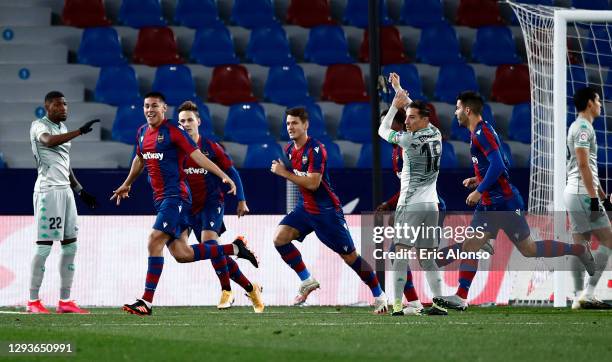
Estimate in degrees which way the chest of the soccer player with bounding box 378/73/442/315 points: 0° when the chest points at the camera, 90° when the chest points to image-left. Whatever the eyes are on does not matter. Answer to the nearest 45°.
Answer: approximately 135°

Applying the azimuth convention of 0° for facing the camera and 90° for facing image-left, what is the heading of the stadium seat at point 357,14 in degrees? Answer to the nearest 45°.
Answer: approximately 0°

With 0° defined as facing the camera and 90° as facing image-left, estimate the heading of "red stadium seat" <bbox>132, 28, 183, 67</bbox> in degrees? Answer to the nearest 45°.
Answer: approximately 0°

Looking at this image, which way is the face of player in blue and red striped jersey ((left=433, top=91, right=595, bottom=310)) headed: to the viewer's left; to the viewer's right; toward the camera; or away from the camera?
to the viewer's left
